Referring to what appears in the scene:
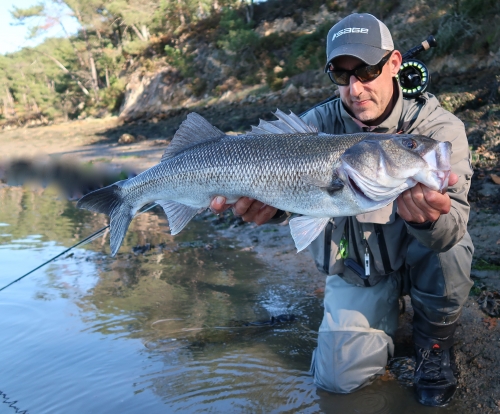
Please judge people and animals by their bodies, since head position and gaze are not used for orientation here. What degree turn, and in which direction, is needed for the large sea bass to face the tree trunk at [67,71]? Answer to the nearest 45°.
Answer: approximately 90° to its left

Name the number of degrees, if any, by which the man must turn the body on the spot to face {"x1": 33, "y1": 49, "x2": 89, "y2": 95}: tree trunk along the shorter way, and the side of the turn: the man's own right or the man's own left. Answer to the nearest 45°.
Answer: approximately 135° to the man's own right

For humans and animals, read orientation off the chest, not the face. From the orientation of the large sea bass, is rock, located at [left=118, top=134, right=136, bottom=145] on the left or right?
on its left

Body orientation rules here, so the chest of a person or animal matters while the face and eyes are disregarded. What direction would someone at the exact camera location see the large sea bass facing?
facing to the right of the viewer

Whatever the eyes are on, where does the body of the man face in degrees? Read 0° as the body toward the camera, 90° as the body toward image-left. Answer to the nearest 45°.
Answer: approximately 0°

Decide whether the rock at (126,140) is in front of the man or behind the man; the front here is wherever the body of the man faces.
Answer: behind

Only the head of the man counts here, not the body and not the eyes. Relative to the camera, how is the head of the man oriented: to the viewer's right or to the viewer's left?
to the viewer's left
